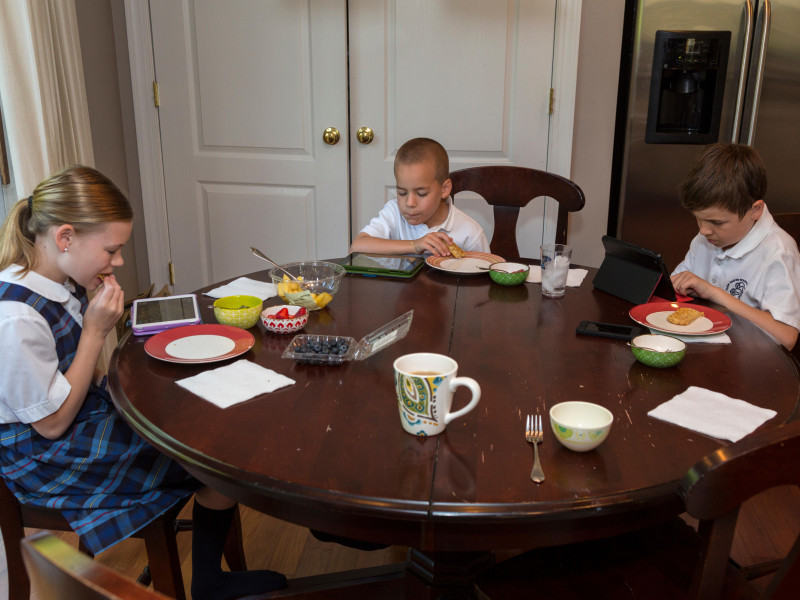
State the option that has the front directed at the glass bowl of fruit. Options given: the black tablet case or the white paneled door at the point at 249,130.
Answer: the white paneled door

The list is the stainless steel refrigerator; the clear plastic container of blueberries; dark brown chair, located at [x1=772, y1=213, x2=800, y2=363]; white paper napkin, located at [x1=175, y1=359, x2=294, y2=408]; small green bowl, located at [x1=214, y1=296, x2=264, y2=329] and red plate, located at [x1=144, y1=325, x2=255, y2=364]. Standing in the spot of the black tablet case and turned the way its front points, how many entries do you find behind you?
4

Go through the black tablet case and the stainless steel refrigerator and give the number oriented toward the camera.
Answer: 1

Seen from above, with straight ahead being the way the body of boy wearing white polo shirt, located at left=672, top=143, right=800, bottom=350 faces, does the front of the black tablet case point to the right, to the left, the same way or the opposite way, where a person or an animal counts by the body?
the opposite way

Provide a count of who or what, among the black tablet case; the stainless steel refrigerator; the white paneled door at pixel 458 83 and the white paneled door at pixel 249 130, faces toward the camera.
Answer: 3

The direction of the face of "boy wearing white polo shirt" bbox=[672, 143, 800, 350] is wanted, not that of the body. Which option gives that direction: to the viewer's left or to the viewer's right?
to the viewer's left

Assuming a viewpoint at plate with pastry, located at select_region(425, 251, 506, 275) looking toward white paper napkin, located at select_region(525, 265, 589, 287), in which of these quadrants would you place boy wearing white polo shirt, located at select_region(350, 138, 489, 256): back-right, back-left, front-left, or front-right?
back-left

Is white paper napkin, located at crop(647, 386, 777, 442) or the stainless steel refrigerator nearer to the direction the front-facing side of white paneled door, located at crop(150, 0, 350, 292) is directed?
the white paper napkin

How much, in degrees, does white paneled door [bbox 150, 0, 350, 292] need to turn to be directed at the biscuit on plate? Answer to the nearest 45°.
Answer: approximately 45° to its left

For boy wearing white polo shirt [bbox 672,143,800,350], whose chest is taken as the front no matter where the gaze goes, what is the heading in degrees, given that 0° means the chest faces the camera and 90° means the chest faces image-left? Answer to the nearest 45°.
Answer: approximately 45°

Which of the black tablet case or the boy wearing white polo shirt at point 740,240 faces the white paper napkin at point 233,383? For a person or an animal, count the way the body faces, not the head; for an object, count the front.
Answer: the boy wearing white polo shirt

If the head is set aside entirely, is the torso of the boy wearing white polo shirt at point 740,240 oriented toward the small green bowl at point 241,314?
yes

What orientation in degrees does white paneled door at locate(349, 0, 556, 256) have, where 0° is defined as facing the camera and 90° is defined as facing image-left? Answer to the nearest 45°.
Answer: approximately 0°

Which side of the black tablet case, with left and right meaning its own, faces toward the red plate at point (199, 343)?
back
